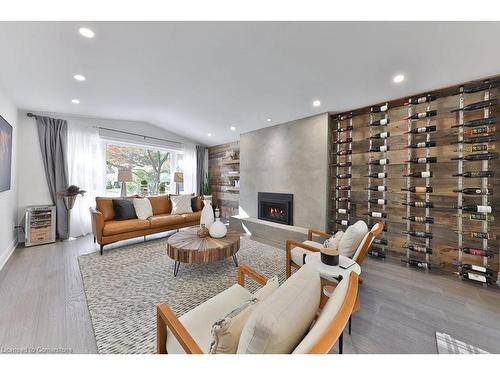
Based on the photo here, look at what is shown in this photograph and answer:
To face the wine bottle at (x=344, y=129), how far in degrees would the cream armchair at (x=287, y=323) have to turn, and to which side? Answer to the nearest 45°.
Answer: approximately 90° to its right

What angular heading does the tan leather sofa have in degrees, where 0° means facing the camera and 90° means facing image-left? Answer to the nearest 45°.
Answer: approximately 315°

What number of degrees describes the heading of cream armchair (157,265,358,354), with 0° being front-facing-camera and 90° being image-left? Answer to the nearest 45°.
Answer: approximately 135°

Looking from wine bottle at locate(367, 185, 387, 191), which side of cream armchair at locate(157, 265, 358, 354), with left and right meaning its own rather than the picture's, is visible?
right

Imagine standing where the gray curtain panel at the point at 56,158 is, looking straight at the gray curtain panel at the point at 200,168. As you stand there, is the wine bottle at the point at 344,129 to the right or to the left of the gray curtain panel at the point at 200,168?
right

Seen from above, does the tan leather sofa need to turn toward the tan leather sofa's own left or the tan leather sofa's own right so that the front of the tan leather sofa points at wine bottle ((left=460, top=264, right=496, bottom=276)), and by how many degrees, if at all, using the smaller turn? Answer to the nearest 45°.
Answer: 0° — it already faces it

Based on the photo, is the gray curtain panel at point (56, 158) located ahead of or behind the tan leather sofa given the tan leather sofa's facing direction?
behind
